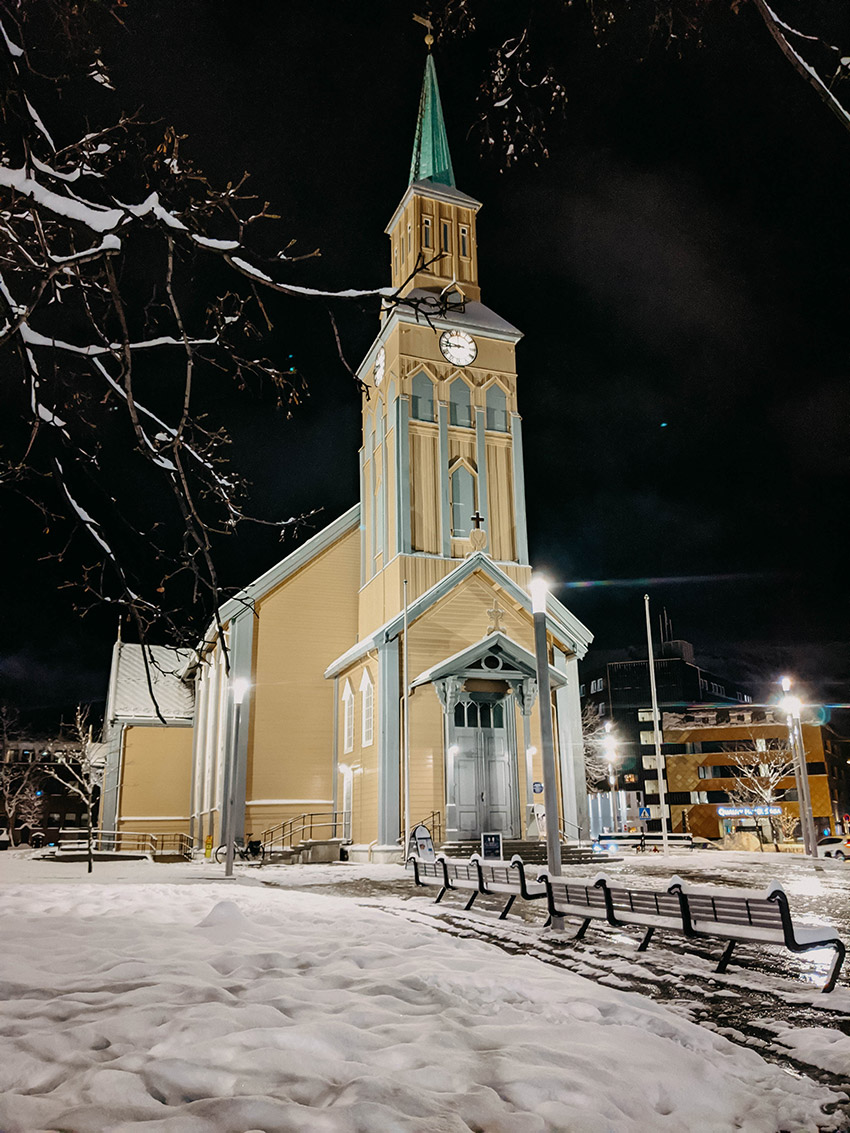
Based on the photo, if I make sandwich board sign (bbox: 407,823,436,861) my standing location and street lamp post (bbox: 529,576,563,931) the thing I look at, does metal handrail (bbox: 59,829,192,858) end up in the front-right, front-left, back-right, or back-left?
back-right

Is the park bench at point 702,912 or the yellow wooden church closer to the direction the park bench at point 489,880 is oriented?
the yellow wooden church

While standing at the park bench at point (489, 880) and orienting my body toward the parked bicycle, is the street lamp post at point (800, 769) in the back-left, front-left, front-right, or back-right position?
front-right

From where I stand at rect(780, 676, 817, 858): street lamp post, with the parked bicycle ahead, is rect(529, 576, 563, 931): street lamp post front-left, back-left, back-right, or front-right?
front-left
